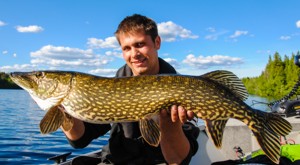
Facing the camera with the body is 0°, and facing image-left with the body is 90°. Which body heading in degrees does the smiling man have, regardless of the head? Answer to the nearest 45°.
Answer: approximately 0°
